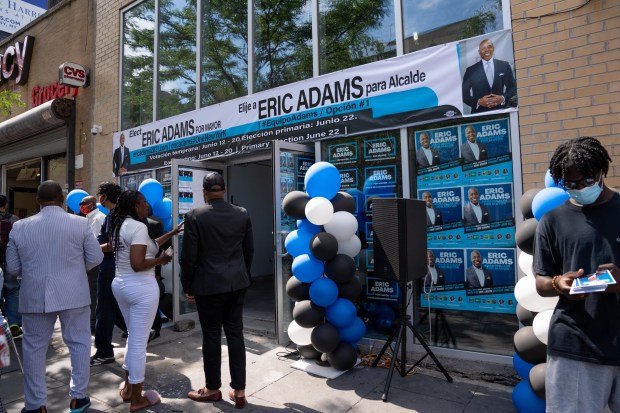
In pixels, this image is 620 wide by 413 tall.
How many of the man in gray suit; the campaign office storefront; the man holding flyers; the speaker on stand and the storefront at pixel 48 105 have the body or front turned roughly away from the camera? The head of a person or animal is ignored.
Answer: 1

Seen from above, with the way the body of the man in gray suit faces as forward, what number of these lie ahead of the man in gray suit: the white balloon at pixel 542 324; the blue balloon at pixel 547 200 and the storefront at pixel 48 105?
1

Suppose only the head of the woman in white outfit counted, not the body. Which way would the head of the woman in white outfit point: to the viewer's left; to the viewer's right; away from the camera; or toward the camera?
to the viewer's right

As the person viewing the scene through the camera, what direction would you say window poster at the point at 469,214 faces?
facing the viewer and to the left of the viewer

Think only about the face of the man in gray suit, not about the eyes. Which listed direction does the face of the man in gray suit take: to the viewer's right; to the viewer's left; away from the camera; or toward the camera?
away from the camera

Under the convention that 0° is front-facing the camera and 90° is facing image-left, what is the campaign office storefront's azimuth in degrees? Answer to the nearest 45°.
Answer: approximately 45°

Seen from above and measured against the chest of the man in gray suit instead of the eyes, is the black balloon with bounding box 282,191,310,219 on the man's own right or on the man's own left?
on the man's own right

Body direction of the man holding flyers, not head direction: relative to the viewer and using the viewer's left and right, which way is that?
facing the viewer

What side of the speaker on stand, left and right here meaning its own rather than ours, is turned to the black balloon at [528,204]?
left

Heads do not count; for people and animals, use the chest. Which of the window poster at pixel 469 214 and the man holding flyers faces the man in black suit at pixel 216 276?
the window poster

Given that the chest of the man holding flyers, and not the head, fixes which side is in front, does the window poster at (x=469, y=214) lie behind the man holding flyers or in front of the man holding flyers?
behind

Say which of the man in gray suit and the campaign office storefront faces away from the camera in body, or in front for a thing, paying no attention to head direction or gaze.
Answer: the man in gray suit

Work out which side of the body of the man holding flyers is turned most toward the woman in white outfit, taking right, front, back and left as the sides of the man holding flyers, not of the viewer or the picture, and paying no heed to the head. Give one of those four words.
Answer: right

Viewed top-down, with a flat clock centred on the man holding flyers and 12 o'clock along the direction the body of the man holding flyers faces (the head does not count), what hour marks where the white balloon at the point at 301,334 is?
The white balloon is roughly at 4 o'clock from the man holding flyers.

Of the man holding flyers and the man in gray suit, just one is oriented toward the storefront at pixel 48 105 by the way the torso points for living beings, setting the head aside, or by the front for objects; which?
the man in gray suit

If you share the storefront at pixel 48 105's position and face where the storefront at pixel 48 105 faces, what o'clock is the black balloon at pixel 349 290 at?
The black balloon is roughly at 10 o'clock from the storefront.

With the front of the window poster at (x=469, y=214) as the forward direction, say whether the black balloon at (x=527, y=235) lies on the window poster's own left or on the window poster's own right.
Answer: on the window poster's own left

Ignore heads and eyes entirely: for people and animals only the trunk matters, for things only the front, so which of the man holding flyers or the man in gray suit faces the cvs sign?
the man in gray suit

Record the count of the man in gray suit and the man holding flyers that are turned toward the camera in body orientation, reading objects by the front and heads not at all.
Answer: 1

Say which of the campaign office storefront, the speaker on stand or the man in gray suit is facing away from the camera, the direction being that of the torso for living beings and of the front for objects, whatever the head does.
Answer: the man in gray suit
